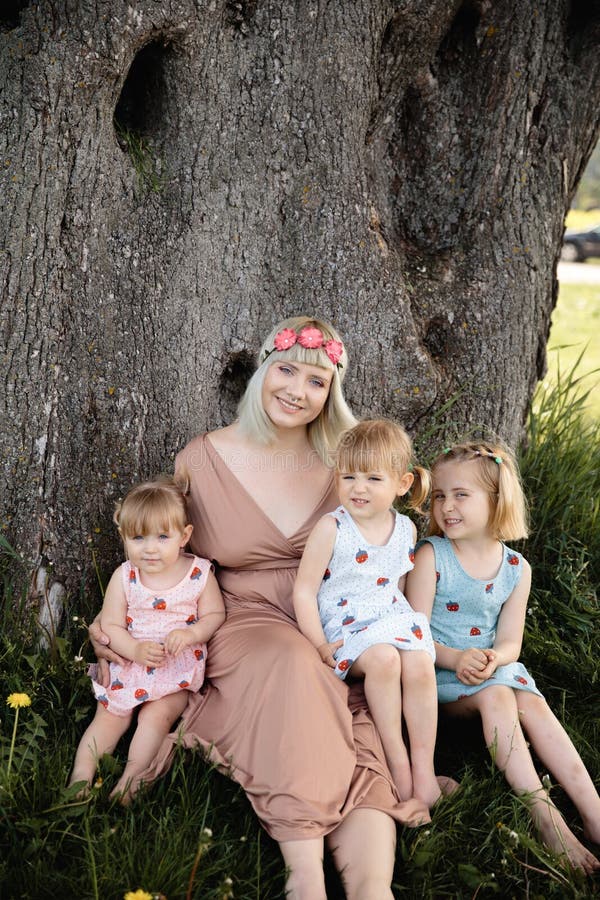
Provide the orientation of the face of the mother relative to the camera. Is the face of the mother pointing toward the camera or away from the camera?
toward the camera

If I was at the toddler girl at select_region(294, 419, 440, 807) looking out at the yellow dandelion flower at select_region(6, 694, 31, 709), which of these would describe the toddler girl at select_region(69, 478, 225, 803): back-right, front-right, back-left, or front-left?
front-right

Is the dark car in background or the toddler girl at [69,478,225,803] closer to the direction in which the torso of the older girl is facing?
the toddler girl

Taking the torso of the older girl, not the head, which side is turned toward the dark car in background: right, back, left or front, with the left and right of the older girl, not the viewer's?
back

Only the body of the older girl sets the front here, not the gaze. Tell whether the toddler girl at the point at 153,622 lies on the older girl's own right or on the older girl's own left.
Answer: on the older girl's own right

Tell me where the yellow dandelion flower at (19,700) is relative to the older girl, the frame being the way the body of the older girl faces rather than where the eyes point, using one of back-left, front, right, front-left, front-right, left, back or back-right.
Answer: front-right

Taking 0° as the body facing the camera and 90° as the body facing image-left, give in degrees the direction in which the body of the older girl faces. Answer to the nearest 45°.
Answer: approximately 0°

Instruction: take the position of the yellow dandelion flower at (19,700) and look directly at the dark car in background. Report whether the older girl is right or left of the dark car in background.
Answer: right

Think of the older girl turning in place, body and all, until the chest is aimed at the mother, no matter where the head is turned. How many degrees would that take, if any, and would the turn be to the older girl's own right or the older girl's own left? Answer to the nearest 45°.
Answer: approximately 45° to the older girl's own right

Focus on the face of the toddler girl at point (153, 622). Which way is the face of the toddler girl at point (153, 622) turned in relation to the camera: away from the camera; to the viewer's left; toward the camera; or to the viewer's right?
toward the camera
